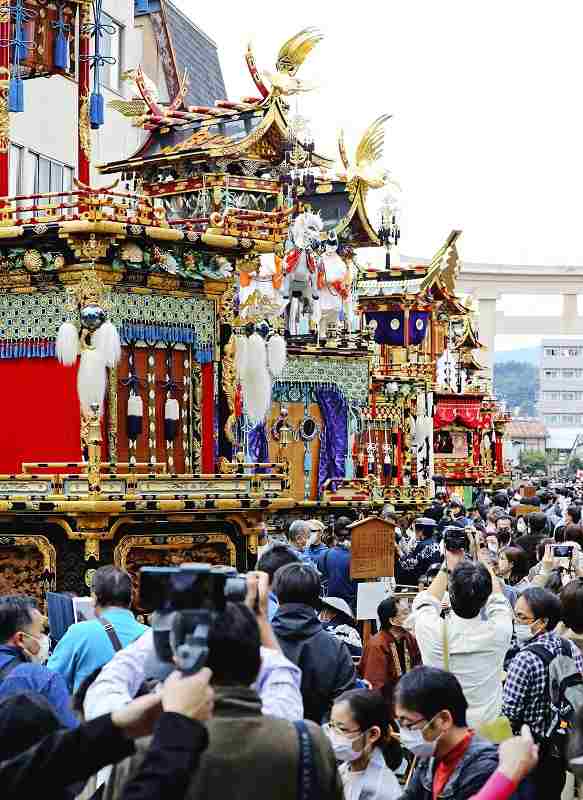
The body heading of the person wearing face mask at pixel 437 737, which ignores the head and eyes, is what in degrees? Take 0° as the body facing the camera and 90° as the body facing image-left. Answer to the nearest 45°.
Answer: approximately 45°

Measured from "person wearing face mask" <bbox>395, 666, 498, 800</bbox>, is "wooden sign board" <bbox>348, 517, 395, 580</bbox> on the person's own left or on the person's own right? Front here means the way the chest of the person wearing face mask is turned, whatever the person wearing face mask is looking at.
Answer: on the person's own right

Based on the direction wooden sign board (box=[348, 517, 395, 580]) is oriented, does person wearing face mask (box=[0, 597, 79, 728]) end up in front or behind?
in front

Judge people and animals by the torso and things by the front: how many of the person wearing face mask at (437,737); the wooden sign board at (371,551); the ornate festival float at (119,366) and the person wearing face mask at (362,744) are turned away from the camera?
0

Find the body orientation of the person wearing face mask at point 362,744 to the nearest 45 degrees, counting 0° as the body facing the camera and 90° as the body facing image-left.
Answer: approximately 45°

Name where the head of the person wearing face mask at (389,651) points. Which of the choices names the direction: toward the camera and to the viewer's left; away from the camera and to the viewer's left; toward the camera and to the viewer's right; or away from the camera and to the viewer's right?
toward the camera and to the viewer's right

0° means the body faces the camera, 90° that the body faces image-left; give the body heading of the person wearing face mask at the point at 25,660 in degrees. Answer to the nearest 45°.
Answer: approximately 270°

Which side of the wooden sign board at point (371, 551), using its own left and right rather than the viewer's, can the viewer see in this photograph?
front

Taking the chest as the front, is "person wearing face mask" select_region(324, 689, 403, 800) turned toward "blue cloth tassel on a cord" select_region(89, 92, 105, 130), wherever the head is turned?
no
